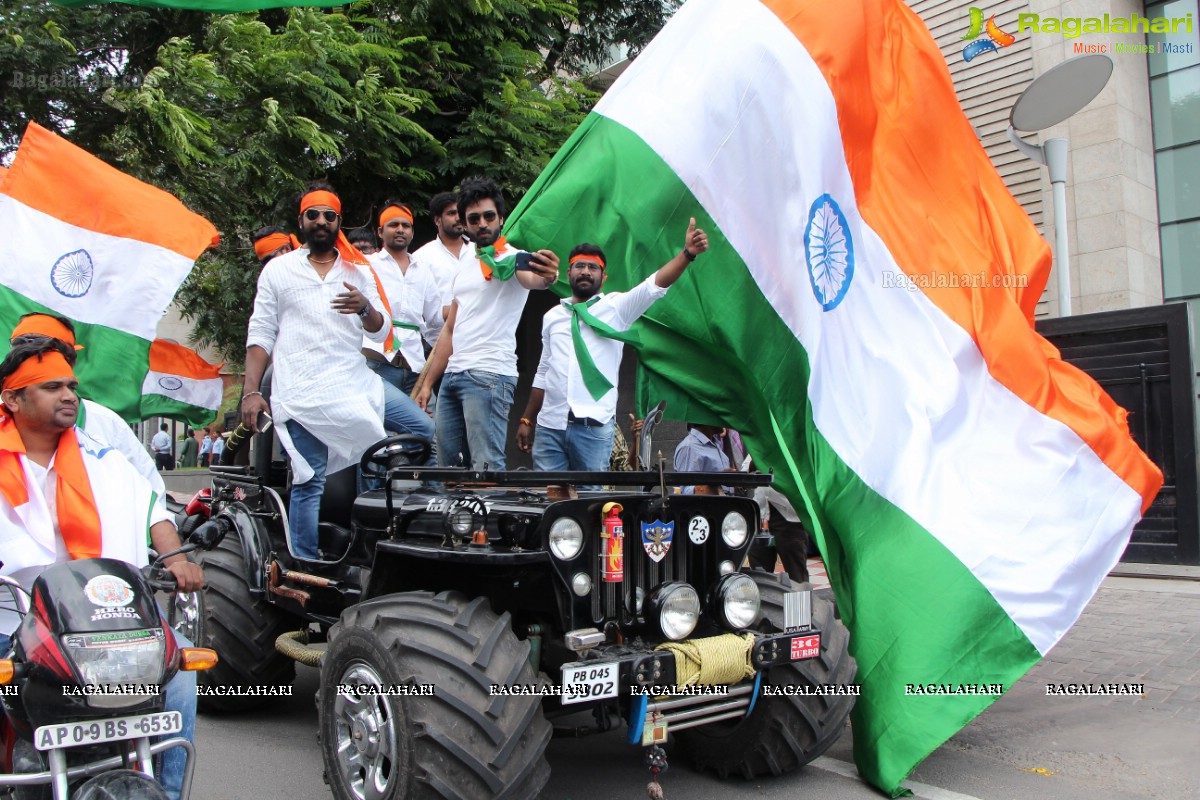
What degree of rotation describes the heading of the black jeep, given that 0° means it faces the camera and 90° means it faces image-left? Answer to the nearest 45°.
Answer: approximately 315°

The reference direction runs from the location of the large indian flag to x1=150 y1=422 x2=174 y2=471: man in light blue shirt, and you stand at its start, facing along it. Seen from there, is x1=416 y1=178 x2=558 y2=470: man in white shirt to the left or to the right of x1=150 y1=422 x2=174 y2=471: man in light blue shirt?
left

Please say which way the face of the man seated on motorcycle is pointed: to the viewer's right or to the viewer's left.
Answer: to the viewer's right

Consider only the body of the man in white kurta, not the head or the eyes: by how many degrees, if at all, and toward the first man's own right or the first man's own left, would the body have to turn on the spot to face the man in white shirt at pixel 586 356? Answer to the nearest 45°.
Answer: approximately 90° to the first man's own left

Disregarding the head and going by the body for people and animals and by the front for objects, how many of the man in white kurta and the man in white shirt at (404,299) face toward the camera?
2

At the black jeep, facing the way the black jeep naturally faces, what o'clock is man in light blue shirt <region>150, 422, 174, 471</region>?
The man in light blue shirt is roughly at 7 o'clock from the black jeep.

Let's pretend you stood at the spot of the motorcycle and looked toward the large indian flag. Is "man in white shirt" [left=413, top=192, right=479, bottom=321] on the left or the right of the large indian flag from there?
left
